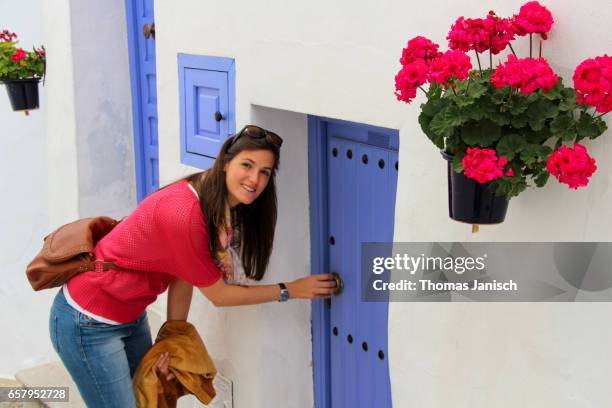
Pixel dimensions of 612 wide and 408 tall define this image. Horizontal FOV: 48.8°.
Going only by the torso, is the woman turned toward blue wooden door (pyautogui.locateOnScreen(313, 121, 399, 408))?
yes

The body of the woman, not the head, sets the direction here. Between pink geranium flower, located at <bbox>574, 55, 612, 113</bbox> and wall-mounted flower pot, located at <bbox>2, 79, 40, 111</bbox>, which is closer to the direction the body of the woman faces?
the pink geranium flower

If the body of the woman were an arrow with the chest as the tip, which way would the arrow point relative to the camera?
to the viewer's right

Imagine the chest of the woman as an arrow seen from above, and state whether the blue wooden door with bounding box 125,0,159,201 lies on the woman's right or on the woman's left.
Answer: on the woman's left

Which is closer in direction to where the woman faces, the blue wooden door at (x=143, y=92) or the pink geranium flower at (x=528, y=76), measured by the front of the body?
the pink geranium flower
